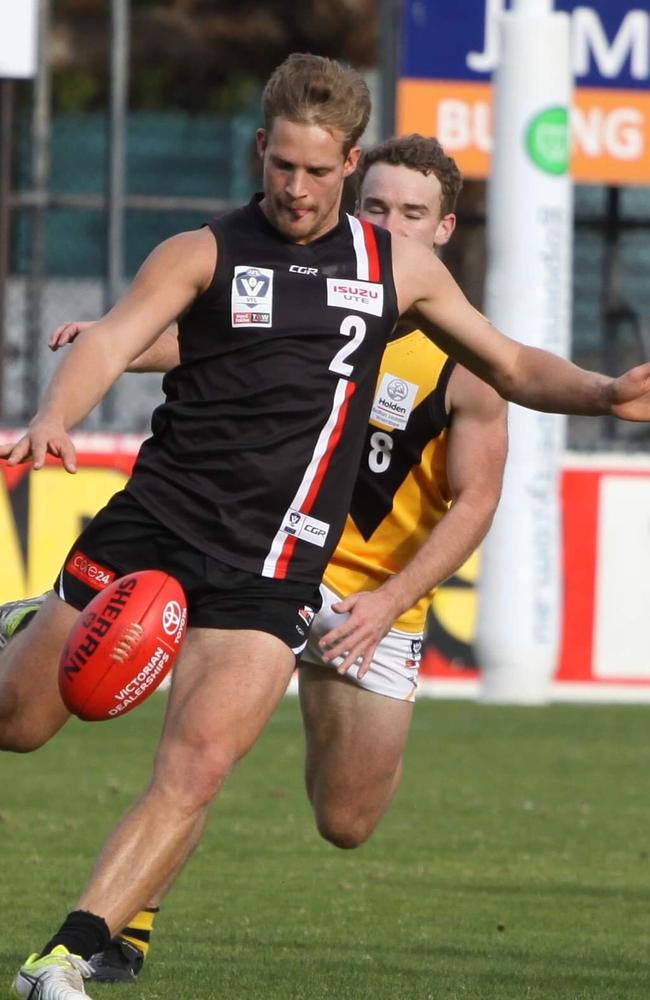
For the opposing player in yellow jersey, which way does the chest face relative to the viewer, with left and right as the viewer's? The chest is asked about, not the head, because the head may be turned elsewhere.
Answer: facing the viewer and to the left of the viewer

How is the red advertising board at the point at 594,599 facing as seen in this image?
toward the camera

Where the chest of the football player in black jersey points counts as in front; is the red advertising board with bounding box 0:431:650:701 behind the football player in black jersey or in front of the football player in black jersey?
behind

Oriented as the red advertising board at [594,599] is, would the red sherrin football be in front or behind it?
in front

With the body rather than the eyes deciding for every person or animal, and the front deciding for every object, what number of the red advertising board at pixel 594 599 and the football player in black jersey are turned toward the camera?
2

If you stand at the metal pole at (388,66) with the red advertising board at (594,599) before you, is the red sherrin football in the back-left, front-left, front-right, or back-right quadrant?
front-right

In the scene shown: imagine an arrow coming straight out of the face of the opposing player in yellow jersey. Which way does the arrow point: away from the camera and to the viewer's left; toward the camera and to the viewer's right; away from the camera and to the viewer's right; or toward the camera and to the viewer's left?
toward the camera and to the viewer's left

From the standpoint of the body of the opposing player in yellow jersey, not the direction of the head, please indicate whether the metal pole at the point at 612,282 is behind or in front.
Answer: behind
